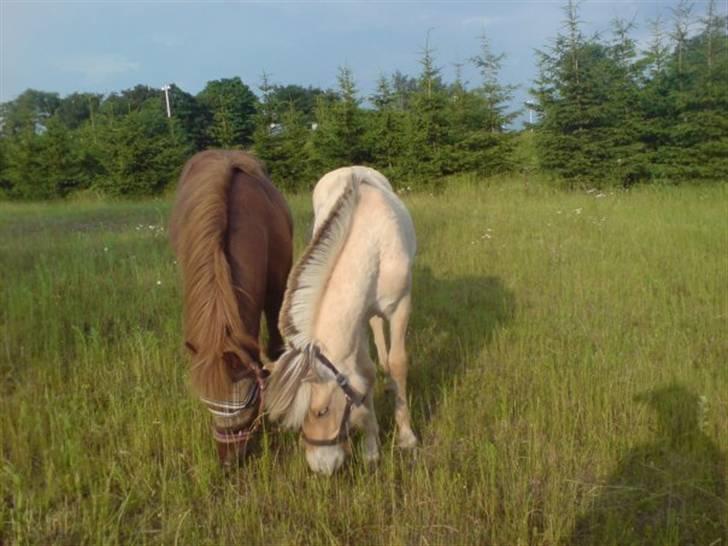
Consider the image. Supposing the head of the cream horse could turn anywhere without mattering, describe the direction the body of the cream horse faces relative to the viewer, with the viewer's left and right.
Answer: facing the viewer

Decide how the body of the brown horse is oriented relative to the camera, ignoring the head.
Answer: toward the camera

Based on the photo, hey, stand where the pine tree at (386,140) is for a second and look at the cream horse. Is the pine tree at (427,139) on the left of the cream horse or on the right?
left

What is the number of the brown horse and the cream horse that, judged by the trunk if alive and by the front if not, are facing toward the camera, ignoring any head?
2

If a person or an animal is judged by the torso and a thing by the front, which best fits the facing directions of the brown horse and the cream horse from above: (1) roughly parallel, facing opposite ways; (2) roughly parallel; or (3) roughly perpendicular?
roughly parallel

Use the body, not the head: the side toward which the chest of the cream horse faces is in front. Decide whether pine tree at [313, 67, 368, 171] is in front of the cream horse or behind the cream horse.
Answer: behind

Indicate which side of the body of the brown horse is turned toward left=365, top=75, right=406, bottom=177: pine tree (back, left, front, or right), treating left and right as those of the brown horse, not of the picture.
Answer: back

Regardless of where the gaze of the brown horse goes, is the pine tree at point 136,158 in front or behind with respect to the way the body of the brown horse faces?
behind

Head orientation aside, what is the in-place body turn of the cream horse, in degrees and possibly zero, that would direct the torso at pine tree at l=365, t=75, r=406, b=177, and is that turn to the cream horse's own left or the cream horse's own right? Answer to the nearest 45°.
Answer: approximately 180°
